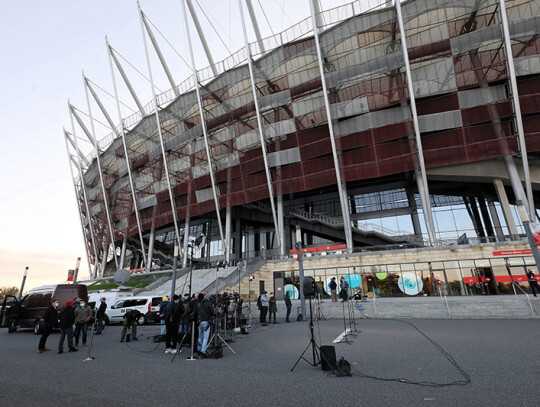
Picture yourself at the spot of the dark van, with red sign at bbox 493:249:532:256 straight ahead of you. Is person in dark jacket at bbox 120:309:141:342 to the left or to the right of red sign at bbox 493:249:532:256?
right

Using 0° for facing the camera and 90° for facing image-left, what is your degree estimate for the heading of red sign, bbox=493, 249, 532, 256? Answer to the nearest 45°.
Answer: approximately 0°

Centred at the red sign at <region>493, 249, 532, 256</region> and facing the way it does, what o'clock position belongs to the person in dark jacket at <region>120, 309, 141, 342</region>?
The person in dark jacket is roughly at 1 o'clock from the red sign.
